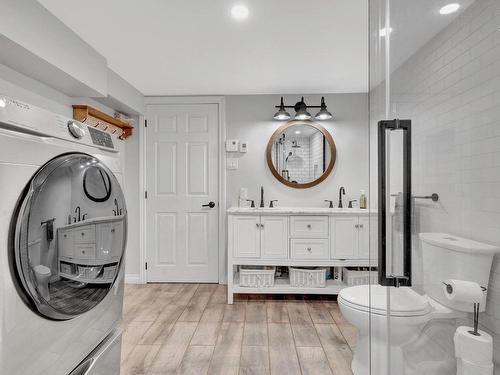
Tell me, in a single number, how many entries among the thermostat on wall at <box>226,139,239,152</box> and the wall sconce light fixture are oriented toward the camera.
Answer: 2

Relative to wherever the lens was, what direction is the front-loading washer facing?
facing the viewer and to the right of the viewer

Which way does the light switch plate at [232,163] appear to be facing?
toward the camera

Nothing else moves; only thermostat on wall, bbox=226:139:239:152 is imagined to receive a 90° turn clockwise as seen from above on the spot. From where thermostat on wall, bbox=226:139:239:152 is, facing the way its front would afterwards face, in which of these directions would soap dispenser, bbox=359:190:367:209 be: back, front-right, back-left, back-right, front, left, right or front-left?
back

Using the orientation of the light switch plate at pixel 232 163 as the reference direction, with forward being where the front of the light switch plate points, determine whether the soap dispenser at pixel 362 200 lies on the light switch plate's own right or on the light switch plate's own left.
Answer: on the light switch plate's own left

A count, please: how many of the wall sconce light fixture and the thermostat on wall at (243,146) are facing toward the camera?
2

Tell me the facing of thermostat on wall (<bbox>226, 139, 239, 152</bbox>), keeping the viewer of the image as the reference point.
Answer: facing the viewer

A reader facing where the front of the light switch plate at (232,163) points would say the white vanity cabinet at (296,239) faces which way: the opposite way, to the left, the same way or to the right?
the same way

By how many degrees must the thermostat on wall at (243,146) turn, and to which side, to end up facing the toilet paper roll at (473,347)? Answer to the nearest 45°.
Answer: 0° — it already faces it

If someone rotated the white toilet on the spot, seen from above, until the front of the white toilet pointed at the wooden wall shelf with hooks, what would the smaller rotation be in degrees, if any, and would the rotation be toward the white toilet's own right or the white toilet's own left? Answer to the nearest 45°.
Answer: approximately 45° to the white toilet's own right

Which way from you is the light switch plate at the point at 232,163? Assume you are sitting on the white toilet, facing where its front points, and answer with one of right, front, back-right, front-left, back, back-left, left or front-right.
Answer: right

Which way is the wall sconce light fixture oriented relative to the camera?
toward the camera

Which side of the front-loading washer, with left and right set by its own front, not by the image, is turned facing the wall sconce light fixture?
left

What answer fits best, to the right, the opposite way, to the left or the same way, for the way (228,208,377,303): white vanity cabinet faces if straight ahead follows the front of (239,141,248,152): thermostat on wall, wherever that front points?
the same way

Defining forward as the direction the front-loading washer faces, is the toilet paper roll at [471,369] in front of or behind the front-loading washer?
in front

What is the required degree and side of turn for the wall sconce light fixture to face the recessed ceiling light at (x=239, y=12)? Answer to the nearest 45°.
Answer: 0° — it already faces it

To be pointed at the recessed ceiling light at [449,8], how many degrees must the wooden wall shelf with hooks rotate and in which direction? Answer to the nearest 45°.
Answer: approximately 45° to its right

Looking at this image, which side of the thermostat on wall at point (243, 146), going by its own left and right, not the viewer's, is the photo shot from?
front
